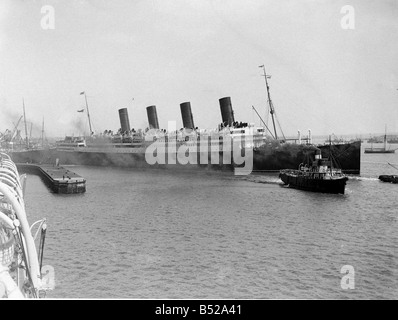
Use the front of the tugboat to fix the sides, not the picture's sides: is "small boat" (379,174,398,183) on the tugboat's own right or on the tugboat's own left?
on the tugboat's own left

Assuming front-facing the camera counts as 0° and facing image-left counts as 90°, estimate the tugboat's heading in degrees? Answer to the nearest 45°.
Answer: approximately 315°
